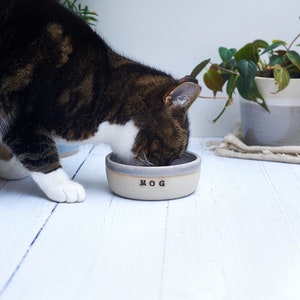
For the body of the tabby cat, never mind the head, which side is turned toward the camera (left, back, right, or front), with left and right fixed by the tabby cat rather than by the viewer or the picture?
right

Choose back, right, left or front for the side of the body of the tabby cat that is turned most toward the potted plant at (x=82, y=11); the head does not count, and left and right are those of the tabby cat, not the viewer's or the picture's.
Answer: left
